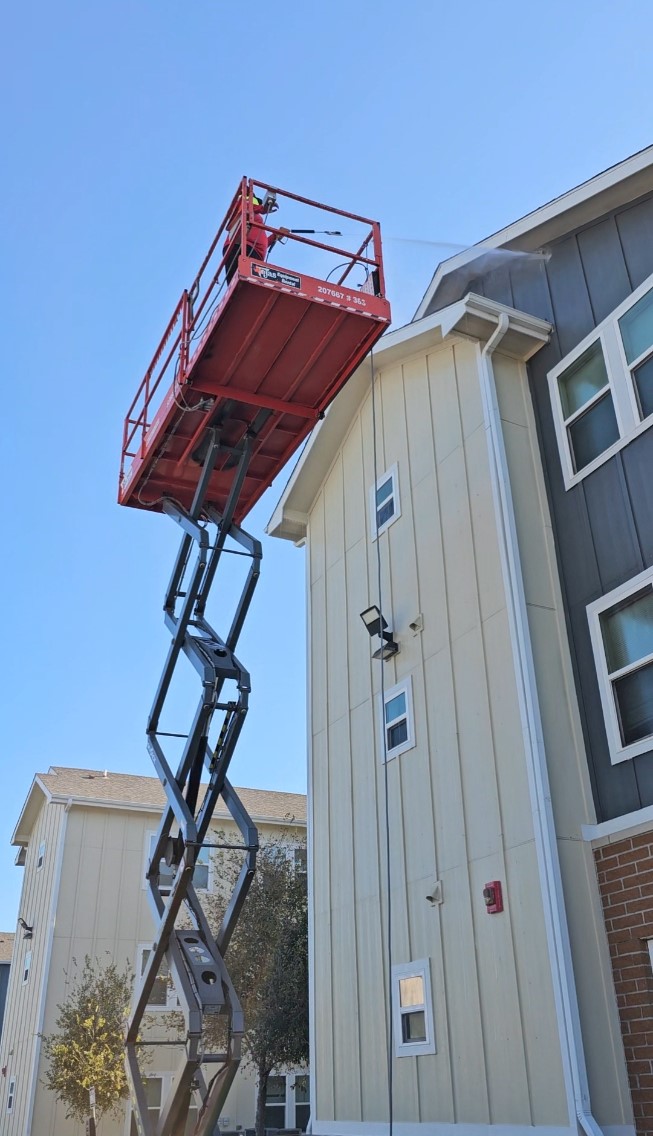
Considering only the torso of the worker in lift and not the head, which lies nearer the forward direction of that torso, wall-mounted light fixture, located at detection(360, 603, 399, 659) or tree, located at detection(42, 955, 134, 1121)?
the wall-mounted light fixture

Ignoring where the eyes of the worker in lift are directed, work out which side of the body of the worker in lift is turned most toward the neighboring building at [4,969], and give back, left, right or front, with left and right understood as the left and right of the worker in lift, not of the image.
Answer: left

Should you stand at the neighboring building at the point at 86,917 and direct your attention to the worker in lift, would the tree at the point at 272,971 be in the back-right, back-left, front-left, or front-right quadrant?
front-left

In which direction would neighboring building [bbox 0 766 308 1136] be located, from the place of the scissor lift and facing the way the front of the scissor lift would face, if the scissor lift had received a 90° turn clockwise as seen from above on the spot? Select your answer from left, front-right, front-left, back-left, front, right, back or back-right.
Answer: back-right

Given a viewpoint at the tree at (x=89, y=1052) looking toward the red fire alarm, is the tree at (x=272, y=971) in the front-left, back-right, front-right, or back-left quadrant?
front-left

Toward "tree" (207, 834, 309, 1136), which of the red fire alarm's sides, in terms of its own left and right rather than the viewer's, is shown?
right

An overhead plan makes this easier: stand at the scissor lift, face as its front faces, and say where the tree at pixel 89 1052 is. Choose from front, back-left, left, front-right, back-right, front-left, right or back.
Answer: back-left

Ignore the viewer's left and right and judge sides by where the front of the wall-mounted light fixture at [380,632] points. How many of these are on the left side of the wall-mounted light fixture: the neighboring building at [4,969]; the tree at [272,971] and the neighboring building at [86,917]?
0

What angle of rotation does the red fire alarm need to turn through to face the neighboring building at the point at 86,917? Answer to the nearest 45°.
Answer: approximately 90° to its right

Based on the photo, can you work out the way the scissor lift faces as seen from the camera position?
facing the viewer and to the right of the viewer

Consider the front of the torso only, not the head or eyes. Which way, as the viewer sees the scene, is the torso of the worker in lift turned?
to the viewer's right

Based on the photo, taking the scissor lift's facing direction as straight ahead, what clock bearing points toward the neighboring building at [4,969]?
The neighboring building is roughly at 7 o'clock from the scissor lift.

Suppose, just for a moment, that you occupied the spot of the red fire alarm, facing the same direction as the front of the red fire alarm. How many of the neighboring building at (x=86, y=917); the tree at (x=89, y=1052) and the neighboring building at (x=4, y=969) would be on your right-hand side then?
3

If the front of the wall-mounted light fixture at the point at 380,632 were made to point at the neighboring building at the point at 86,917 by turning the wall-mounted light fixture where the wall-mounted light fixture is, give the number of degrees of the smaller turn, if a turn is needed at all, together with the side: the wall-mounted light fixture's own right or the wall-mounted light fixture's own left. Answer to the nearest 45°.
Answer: approximately 90° to the wall-mounted light fixture's own right
